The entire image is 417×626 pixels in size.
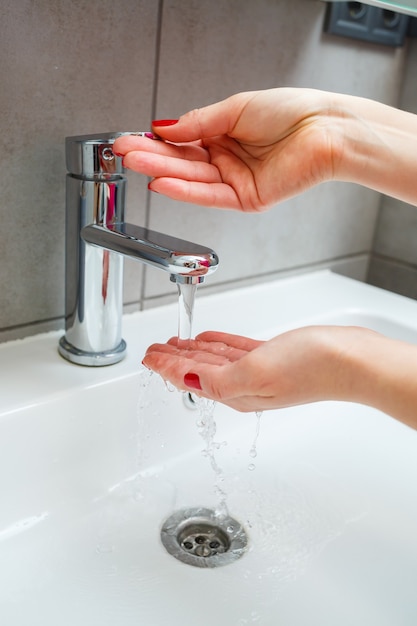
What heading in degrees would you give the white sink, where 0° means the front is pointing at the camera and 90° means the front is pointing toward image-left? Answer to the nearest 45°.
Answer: approximately 315°

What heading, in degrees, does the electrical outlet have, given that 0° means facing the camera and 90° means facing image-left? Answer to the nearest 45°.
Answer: approximately 315°
